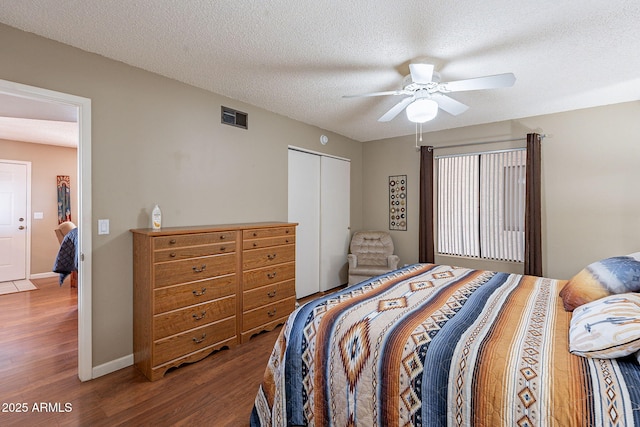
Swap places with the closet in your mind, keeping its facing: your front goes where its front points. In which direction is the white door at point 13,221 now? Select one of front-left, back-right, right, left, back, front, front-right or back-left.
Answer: back-right

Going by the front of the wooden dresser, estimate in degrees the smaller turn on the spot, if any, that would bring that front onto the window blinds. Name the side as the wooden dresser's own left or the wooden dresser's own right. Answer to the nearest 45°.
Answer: approximately 45° to the wooden dresser's own left

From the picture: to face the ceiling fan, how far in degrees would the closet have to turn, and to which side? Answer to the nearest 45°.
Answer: approximately 45° to its right

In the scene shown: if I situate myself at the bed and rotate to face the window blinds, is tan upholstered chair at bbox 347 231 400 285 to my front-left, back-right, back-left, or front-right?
front-left

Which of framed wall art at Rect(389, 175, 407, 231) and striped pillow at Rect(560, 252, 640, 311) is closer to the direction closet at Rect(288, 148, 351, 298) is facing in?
the striped pillow

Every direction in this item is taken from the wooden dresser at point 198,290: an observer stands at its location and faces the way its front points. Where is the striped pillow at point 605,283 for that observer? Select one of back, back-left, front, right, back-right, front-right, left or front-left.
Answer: front

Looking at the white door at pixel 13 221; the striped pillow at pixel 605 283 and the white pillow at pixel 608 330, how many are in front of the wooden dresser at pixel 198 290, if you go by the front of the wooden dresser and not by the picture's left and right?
2

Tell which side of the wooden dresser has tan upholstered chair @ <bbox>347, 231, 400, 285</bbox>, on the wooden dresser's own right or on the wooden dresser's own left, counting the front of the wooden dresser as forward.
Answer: on the wooden dresser's own left

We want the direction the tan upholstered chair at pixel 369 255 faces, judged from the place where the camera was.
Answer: facing the viewer

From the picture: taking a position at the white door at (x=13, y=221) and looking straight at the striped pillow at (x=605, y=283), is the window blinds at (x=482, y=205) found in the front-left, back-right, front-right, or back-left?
front-left

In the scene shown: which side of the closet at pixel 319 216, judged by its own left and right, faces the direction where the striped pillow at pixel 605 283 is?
front

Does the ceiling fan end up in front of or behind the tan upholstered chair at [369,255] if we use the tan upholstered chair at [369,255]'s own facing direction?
in front

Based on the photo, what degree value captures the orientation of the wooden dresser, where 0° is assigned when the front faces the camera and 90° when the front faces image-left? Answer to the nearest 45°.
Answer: approximately 315°

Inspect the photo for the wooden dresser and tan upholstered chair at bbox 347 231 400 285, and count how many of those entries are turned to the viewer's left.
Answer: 0

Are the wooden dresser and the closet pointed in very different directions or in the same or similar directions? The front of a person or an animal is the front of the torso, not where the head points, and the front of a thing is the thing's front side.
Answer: same or similar directions

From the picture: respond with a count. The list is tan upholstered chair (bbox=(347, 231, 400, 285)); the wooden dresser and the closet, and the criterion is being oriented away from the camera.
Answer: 0

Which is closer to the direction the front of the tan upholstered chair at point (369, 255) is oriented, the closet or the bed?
the bed

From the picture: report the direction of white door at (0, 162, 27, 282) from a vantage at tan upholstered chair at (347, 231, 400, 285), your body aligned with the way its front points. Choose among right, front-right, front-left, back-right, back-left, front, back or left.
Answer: right
